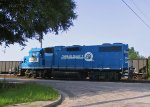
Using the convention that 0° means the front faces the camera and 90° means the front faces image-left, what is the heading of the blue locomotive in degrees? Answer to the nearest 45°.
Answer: approximately 90°

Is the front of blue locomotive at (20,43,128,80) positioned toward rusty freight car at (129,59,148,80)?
no

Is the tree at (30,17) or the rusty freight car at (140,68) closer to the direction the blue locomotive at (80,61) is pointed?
the tree
